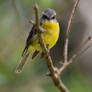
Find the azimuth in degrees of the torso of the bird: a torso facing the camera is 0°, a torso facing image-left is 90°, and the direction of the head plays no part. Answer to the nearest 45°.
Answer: approximately 315°
